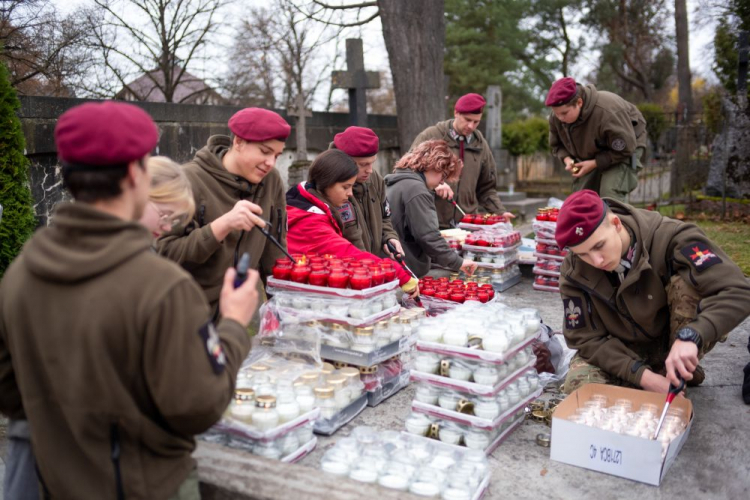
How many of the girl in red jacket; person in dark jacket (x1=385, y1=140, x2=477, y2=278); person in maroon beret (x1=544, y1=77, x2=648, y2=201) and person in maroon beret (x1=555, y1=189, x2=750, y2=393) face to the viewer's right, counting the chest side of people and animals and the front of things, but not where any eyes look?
2

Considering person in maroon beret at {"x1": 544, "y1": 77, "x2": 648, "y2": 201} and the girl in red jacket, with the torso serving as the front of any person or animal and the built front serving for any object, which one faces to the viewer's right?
the girl in red jacket

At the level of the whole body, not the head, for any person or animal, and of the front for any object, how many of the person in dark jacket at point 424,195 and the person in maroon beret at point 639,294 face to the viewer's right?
1

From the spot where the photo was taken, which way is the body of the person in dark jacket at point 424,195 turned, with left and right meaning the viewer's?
facing to the right of the viewer

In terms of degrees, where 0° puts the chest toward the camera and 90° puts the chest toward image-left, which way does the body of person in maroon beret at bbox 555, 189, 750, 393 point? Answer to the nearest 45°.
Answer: approximately 45°

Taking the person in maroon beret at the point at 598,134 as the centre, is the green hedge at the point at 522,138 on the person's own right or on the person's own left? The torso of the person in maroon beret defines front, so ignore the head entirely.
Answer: on the person's own right

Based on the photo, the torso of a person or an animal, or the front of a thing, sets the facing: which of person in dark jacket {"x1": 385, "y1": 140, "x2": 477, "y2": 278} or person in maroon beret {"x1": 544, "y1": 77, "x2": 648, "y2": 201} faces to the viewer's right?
the person in dark jacket

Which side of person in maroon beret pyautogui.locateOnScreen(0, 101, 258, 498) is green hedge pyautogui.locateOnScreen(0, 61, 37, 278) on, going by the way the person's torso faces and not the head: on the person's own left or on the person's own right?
on the person's own left

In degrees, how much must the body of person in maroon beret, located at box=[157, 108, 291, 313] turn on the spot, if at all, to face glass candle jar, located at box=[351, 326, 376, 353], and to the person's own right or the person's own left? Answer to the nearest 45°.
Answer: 0° — they already face it
